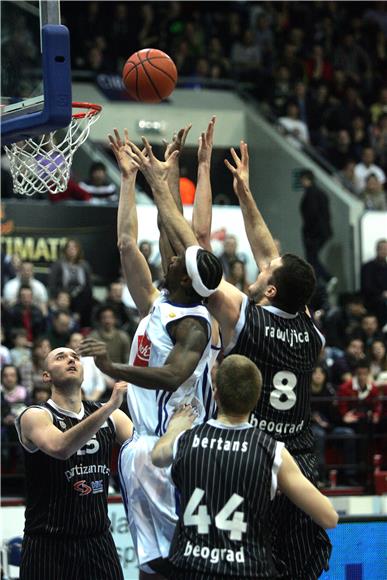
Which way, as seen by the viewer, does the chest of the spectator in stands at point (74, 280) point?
toward the camera

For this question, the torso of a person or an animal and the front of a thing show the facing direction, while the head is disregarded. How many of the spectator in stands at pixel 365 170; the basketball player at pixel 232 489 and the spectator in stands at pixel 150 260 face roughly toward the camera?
2

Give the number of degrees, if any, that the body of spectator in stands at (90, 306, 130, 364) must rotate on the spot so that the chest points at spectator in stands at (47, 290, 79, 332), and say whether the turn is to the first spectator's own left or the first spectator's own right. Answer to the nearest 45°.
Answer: approximately 135° to the first spectator's own right

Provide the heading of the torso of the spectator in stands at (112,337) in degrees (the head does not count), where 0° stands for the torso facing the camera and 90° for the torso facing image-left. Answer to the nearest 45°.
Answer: approximately 0°

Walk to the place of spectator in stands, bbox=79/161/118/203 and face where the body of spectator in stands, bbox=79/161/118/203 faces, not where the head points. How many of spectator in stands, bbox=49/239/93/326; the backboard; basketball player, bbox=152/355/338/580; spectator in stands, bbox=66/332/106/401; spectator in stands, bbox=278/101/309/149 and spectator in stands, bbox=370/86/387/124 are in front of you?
4

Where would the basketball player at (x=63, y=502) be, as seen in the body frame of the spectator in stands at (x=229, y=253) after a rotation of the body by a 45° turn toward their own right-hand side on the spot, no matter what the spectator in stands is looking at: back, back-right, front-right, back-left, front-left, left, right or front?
front-left

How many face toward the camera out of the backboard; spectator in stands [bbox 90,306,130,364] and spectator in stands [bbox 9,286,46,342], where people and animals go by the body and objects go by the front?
2

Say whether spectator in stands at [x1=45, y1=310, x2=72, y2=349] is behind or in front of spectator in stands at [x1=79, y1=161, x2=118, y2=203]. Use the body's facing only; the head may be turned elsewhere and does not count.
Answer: in front

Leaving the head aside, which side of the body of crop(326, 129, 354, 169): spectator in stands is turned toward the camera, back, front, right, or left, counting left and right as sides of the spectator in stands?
front

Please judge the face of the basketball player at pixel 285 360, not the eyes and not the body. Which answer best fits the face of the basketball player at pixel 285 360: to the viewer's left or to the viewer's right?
to the viewer's left

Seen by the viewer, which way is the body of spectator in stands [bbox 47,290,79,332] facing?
toward the camera

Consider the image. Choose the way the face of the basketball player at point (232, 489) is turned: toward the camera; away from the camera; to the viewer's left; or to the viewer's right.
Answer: away from the camera

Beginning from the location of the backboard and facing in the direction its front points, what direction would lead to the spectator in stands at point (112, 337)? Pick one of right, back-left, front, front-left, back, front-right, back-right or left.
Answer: front-left

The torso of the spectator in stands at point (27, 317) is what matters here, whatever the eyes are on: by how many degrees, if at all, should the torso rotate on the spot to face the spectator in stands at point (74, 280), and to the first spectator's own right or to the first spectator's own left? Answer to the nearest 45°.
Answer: approximately 135° to the first spectator's own left
